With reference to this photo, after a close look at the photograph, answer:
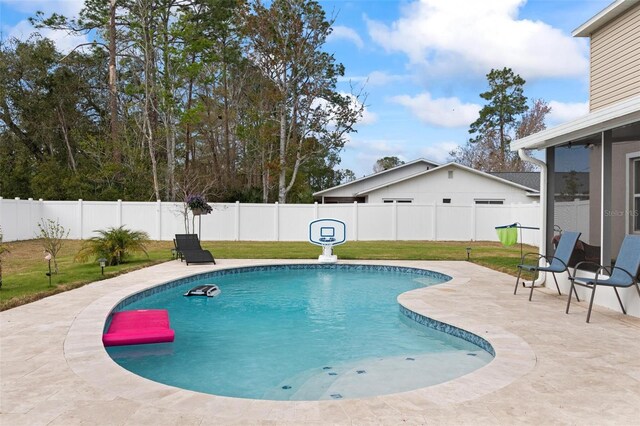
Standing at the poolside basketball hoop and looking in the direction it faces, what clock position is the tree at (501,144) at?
The tree is roughly at 7 o'clock from the poolside basketball hoop.

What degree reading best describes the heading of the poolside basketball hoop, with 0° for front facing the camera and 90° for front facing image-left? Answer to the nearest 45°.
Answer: approximately 0°

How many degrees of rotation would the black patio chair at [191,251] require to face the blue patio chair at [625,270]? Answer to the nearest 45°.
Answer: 0° — it already faces it

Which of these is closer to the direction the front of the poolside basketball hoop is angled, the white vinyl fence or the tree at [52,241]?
the tree

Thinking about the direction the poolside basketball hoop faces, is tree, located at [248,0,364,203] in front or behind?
behind

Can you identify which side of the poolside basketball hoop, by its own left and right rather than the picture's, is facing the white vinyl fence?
back

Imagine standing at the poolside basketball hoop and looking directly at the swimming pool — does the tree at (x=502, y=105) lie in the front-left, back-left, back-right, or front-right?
back-left

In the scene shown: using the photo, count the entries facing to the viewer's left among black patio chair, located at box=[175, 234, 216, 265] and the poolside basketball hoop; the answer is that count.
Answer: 0

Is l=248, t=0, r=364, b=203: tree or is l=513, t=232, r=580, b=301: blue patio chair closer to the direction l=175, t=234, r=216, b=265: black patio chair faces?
the blue patio chair

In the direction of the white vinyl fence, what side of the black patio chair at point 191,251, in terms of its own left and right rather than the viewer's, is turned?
left

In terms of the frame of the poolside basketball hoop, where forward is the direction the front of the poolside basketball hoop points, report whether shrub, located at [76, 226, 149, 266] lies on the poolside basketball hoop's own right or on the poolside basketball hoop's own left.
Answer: on the poolside basketball hoop's own right

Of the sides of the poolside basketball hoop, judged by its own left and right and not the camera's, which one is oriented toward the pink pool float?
front

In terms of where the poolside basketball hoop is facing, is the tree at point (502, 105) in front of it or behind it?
behind

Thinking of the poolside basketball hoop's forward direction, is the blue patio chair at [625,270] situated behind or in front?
in front

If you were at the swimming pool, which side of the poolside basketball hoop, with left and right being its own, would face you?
front

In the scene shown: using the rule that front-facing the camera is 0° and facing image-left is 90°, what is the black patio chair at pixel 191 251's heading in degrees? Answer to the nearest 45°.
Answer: approximately 315°
